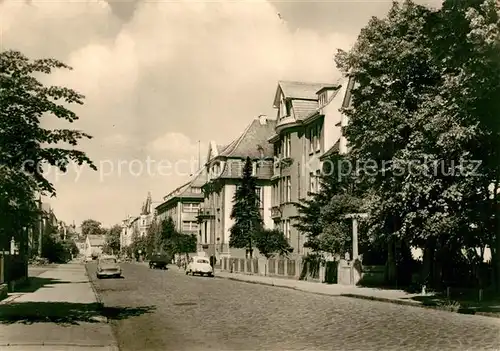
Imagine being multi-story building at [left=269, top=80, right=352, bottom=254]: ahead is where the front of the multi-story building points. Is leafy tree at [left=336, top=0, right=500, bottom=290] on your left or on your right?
on your left

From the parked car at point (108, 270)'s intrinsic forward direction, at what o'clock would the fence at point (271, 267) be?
The fence is roughly at 9 o'clock from the parked car.

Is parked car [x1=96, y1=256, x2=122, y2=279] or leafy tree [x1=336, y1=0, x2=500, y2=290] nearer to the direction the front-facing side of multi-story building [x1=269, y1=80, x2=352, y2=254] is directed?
the parked car

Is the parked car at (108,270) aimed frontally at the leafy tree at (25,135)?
yes

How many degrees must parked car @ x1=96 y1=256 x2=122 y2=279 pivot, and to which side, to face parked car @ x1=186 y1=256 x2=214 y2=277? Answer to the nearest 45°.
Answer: approximately 135° to its left

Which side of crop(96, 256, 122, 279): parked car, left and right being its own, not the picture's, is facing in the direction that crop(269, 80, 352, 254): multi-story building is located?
left

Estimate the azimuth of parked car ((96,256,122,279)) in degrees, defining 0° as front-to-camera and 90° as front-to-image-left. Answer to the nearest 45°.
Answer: approximately 0°
